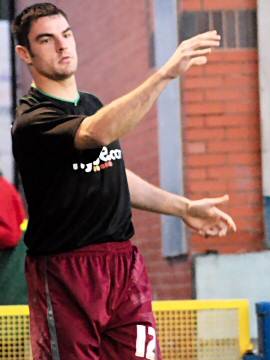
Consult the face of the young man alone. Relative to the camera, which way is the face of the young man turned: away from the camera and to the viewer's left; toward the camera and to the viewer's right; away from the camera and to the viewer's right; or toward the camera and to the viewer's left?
toward the camera and to the viewer's right

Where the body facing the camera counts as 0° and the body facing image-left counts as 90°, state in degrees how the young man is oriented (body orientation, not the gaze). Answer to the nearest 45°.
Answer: approximately 315°

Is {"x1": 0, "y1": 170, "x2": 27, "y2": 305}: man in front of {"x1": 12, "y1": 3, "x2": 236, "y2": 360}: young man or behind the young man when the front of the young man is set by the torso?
behind

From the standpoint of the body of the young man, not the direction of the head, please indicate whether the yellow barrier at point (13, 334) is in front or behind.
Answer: behind

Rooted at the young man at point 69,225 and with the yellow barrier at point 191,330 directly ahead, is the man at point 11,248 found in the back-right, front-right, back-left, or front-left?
front-left
